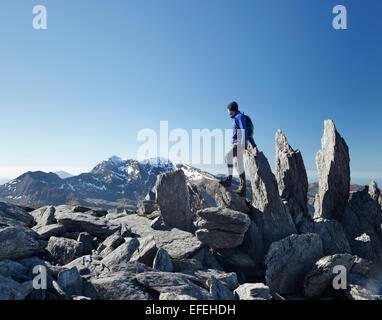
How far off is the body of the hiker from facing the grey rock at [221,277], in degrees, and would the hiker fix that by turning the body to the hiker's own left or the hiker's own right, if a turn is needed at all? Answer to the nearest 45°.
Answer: approximately 90° to the hiker's own left

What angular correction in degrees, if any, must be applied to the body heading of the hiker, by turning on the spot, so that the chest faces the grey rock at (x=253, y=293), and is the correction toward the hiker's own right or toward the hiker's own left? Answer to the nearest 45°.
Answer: approximately 90° to the hiker's own left

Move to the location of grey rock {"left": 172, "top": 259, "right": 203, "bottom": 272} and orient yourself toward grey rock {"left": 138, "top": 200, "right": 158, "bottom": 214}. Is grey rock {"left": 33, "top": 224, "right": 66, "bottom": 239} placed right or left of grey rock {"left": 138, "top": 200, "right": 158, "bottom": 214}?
left

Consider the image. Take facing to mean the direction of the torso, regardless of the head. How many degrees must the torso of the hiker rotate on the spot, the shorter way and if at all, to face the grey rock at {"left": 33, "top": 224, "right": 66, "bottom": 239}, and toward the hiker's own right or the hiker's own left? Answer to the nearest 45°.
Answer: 0° — they already face it

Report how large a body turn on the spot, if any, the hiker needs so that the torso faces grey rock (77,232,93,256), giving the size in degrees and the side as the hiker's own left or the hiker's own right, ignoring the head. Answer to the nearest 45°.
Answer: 0° — they already face it

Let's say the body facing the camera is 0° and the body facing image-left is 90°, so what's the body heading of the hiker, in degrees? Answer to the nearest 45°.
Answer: approximately 90°

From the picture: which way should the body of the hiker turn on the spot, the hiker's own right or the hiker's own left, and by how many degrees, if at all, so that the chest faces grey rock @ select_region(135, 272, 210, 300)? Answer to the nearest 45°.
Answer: approximately 90° to the hiker's own left

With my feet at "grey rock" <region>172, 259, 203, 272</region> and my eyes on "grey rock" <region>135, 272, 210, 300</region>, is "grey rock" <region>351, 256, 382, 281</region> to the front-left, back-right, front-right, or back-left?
back-left
